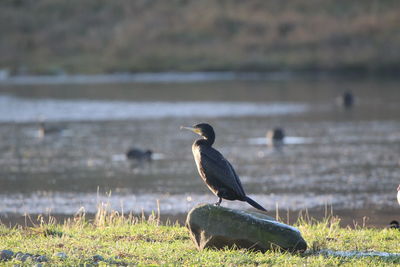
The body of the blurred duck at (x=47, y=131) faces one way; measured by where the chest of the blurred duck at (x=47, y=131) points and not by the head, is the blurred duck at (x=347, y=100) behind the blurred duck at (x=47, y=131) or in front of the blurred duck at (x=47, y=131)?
behind

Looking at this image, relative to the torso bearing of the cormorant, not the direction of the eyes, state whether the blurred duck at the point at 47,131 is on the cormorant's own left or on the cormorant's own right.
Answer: on the cormorant's own right

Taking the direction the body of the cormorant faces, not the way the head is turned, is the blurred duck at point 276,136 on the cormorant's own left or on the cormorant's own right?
on the cormorant's own right

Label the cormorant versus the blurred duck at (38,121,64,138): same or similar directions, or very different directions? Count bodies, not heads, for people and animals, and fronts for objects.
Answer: same or similar directions

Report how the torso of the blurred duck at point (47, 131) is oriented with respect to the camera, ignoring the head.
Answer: to the viewer's left

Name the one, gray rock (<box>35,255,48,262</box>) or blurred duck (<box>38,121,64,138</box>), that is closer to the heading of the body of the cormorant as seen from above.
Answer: the gray rock

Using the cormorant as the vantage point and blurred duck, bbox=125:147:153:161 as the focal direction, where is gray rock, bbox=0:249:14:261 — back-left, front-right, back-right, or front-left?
back-left

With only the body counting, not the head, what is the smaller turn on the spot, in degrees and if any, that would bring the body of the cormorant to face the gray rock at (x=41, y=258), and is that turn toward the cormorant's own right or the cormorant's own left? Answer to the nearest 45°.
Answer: approximately 45° to the cormorant's own left

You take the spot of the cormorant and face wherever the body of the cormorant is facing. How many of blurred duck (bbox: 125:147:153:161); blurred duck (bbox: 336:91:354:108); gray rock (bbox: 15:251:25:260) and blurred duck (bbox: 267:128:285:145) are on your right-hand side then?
3

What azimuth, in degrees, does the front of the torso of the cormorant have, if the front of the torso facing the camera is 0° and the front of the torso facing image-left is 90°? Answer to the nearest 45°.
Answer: approximately 90°

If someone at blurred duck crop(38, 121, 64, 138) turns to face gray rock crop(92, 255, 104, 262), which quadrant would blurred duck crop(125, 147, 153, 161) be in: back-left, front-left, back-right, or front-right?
front-left
